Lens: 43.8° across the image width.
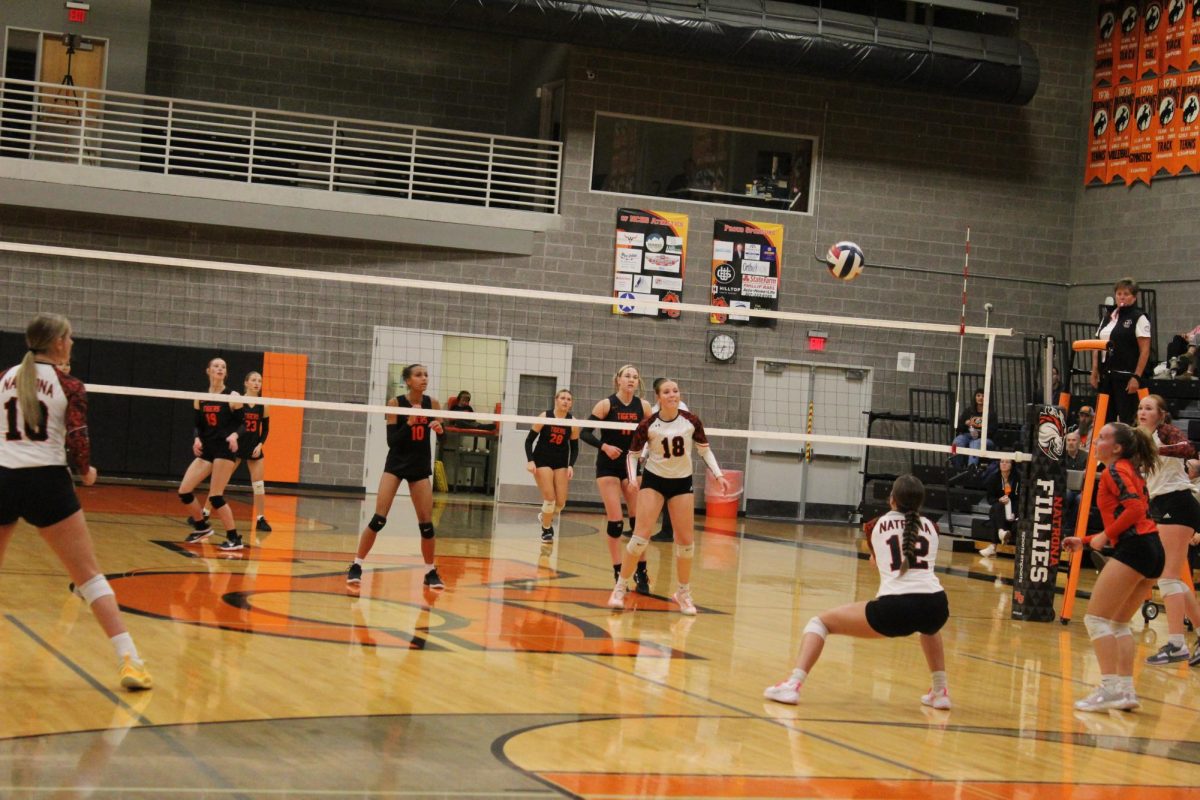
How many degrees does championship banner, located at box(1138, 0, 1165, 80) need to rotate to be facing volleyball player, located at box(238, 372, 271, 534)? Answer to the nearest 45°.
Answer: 0° — it already faces them

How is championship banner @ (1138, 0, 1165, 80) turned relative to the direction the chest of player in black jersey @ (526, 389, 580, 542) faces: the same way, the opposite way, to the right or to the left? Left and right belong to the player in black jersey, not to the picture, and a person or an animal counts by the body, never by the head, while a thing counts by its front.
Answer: to the right

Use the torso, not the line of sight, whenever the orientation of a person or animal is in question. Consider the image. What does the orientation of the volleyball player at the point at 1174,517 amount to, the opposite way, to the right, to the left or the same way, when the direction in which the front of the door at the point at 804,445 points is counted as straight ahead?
to the right

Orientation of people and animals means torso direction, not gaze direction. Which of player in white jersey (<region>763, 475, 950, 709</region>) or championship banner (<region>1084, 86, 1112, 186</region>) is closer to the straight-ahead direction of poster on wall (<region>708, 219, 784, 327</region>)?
the player in white jersey

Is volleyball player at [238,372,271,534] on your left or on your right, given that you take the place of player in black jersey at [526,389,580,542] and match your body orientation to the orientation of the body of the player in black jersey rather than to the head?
on your right

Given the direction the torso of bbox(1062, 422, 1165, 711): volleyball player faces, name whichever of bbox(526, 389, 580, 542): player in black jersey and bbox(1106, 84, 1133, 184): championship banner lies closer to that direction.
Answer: the player in black jersey

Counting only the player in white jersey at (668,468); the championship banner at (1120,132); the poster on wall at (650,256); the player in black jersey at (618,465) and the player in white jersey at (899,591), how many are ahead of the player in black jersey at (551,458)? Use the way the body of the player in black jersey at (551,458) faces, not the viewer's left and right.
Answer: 3
